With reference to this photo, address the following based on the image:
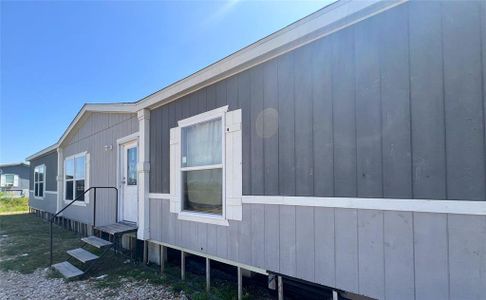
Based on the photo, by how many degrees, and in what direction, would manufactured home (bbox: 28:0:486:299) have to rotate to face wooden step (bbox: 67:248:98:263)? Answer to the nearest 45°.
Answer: approximately 90° to its right

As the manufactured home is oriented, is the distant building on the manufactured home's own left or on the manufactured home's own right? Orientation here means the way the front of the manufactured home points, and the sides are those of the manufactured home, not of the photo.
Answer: on the manufactured home's own right

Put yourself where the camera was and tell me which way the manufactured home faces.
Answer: facing the viewer and to the left of the viewer

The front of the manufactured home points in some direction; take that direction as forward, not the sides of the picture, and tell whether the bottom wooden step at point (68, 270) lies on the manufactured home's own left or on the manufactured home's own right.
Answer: on the manufactured home's own right

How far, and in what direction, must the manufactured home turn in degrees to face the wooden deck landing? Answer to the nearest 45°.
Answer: approximately 90° to its right
